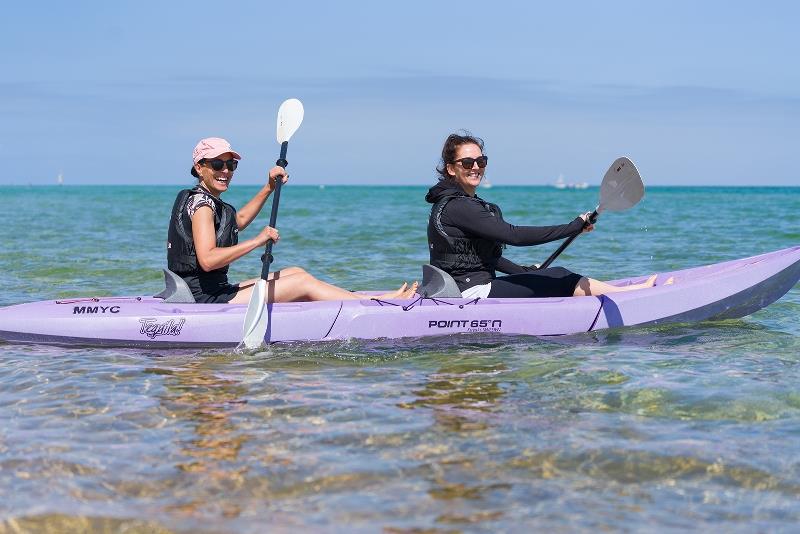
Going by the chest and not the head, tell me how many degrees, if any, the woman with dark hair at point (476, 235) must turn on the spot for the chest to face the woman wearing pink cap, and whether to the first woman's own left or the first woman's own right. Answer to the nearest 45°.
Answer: approximately 180°

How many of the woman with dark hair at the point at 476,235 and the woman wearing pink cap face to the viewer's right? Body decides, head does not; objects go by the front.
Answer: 2

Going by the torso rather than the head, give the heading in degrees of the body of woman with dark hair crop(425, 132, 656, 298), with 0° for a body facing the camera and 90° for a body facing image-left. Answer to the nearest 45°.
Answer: approximately 270°

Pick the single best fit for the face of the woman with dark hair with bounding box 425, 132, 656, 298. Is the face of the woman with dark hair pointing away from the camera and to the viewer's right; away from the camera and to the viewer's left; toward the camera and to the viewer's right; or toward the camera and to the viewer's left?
toward the camera and to the viewer's right

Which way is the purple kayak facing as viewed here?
to the viewer's right

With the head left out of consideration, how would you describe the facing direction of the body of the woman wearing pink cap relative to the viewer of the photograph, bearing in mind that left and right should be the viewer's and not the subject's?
facing to the right of the viewer

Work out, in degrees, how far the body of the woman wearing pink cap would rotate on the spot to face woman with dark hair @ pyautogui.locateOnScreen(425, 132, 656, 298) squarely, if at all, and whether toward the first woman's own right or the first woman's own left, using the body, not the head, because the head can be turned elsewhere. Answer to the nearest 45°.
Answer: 0° — they already face them
